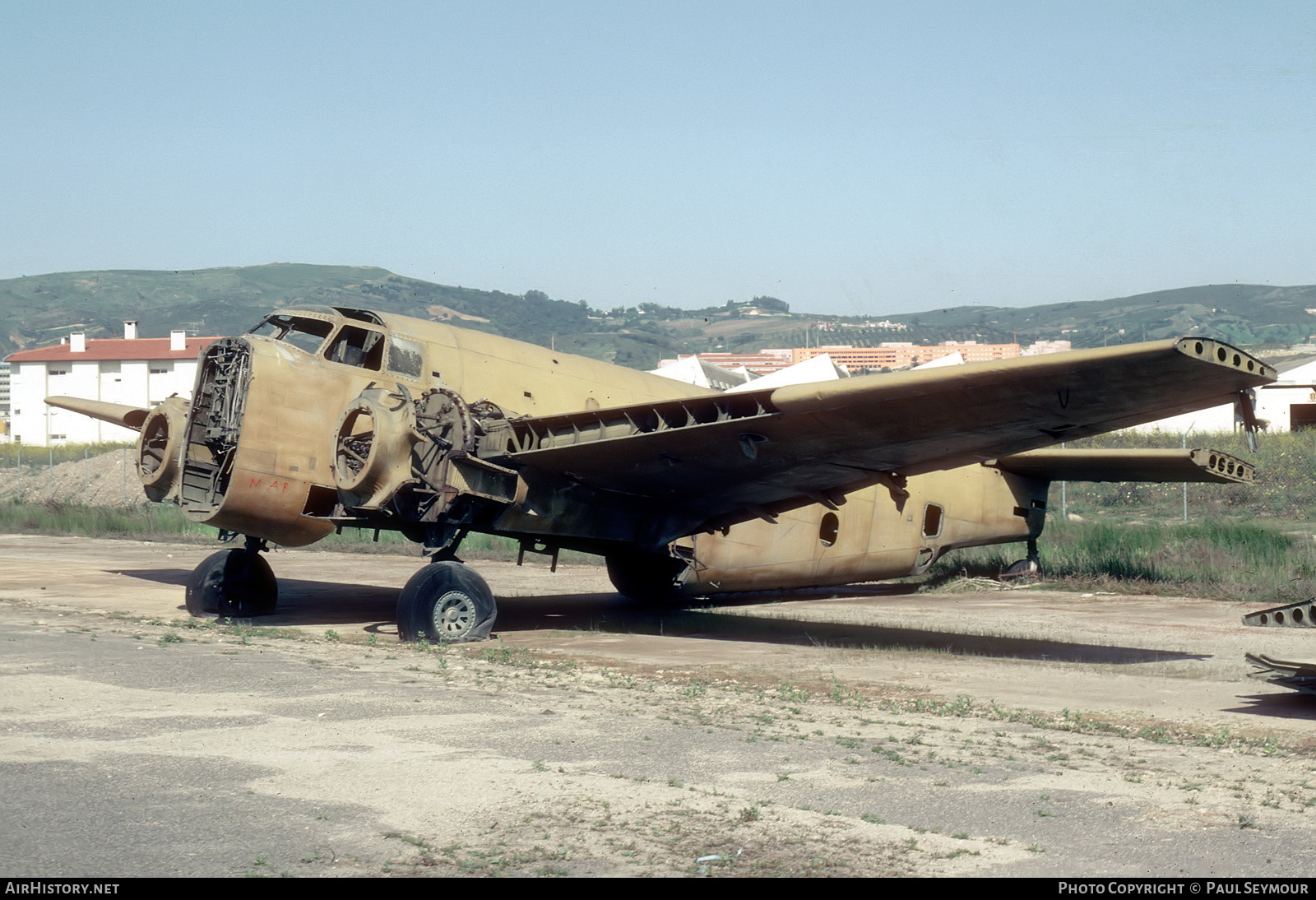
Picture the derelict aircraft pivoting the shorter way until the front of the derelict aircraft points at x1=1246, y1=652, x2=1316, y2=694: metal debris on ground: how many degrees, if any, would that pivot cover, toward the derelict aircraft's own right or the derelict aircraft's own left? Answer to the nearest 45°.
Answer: approximately 90° to the derelict aircraft's own left

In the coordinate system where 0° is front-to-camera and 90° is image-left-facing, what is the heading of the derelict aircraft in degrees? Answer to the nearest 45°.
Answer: approximately 45°
